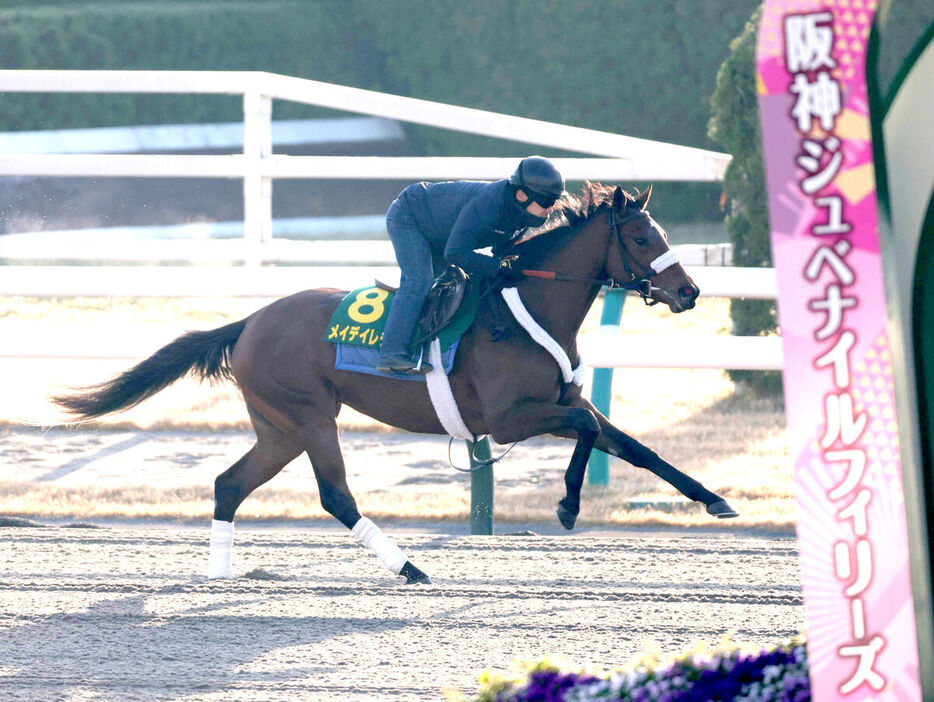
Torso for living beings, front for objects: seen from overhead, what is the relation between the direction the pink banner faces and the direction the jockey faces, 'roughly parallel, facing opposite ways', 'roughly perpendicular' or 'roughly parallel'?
roughly perpendicular

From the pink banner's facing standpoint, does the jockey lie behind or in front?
behind

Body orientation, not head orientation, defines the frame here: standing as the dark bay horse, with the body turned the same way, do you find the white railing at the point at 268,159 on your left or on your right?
on your left

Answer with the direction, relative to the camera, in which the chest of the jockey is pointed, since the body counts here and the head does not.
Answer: to the viewer's right

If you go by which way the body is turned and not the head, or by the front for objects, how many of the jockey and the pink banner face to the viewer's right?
1

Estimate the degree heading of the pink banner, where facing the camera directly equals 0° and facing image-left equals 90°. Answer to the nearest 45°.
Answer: approximately 0°

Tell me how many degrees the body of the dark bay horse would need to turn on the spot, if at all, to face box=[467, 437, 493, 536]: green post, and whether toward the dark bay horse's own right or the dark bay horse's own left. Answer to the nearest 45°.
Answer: approximately 90° to the dark bay horse's own left

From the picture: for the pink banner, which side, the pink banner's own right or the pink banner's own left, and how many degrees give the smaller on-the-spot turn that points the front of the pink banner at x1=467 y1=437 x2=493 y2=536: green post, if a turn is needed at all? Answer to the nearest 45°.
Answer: approximately 135° to the pink banner's own right

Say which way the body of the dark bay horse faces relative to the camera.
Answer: to the viewer's right

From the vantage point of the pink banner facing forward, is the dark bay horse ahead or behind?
behind

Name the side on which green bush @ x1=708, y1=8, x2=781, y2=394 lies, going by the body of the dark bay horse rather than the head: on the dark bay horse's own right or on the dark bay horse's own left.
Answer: on the dark bay horse's own left

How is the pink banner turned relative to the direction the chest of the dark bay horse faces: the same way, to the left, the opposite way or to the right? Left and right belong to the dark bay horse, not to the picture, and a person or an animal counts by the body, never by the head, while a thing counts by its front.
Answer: to the right

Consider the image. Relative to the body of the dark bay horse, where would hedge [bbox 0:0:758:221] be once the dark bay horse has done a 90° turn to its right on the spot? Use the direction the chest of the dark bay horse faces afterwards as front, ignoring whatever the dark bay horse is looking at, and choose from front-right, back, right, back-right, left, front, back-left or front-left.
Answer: back

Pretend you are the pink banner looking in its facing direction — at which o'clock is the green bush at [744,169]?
The green bush is roughly at 6 o'clock from the pink banner.
